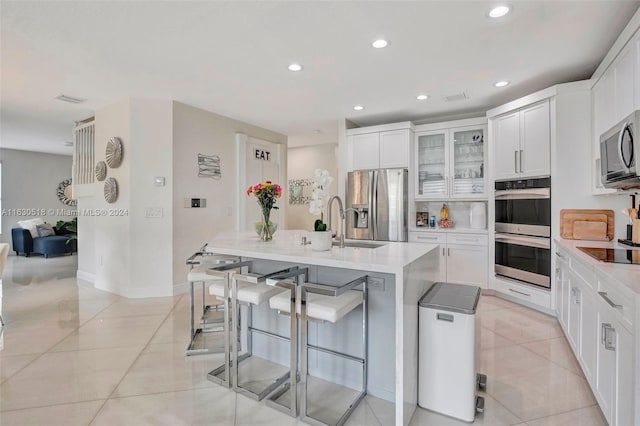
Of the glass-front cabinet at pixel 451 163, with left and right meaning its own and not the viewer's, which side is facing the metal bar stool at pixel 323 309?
front

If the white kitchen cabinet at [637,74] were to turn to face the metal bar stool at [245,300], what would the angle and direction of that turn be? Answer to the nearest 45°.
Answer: approximately 45° to its left

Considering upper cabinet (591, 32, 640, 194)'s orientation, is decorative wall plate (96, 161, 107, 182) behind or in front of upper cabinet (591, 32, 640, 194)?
in front

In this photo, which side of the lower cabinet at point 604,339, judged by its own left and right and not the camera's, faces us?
left

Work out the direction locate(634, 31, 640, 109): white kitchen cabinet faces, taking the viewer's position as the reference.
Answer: facing to the left of the viewer

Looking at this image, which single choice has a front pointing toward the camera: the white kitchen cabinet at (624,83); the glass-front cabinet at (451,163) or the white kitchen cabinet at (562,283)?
the glass-front cabinet

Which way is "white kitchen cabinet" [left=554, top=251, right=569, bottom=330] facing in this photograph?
to the viewer's left

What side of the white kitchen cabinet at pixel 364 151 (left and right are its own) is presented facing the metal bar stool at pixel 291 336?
front

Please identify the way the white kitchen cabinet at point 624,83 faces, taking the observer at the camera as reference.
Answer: facing to the left of the viewer

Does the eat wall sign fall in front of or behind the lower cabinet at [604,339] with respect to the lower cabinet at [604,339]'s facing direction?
in front

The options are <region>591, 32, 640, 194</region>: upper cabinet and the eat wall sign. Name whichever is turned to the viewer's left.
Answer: the upper cabinet

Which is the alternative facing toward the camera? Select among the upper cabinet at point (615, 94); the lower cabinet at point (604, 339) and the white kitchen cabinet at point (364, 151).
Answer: the white kitchen cabinet
